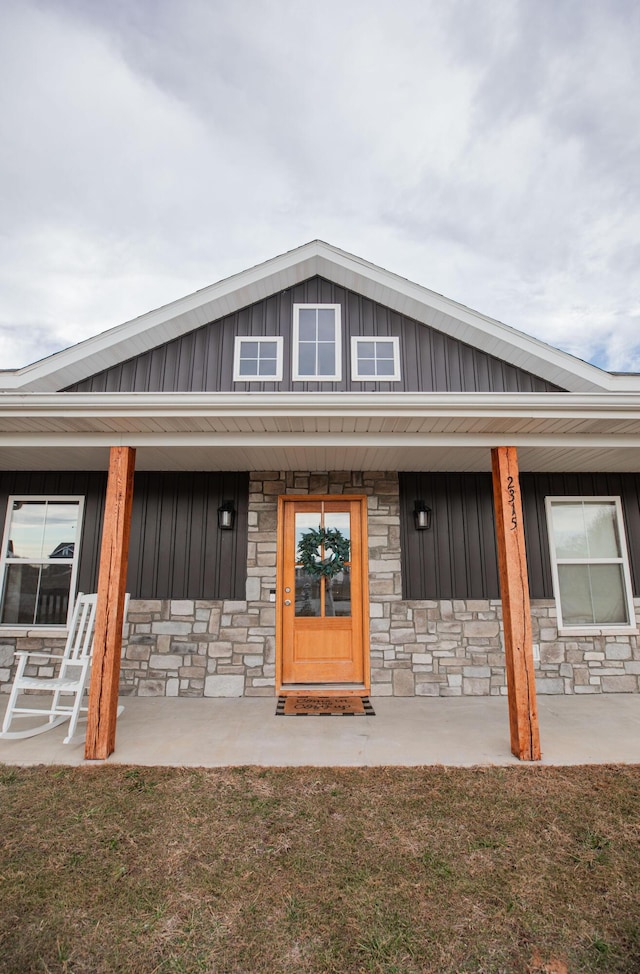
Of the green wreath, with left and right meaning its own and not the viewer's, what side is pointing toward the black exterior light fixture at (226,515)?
right

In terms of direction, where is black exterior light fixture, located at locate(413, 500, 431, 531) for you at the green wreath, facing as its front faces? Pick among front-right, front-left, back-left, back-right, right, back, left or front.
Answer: left

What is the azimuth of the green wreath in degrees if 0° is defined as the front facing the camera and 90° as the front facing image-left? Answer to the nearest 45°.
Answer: approximately 0°

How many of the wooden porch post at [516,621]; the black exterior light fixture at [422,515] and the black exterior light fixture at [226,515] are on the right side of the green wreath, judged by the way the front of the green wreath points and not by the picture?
1
